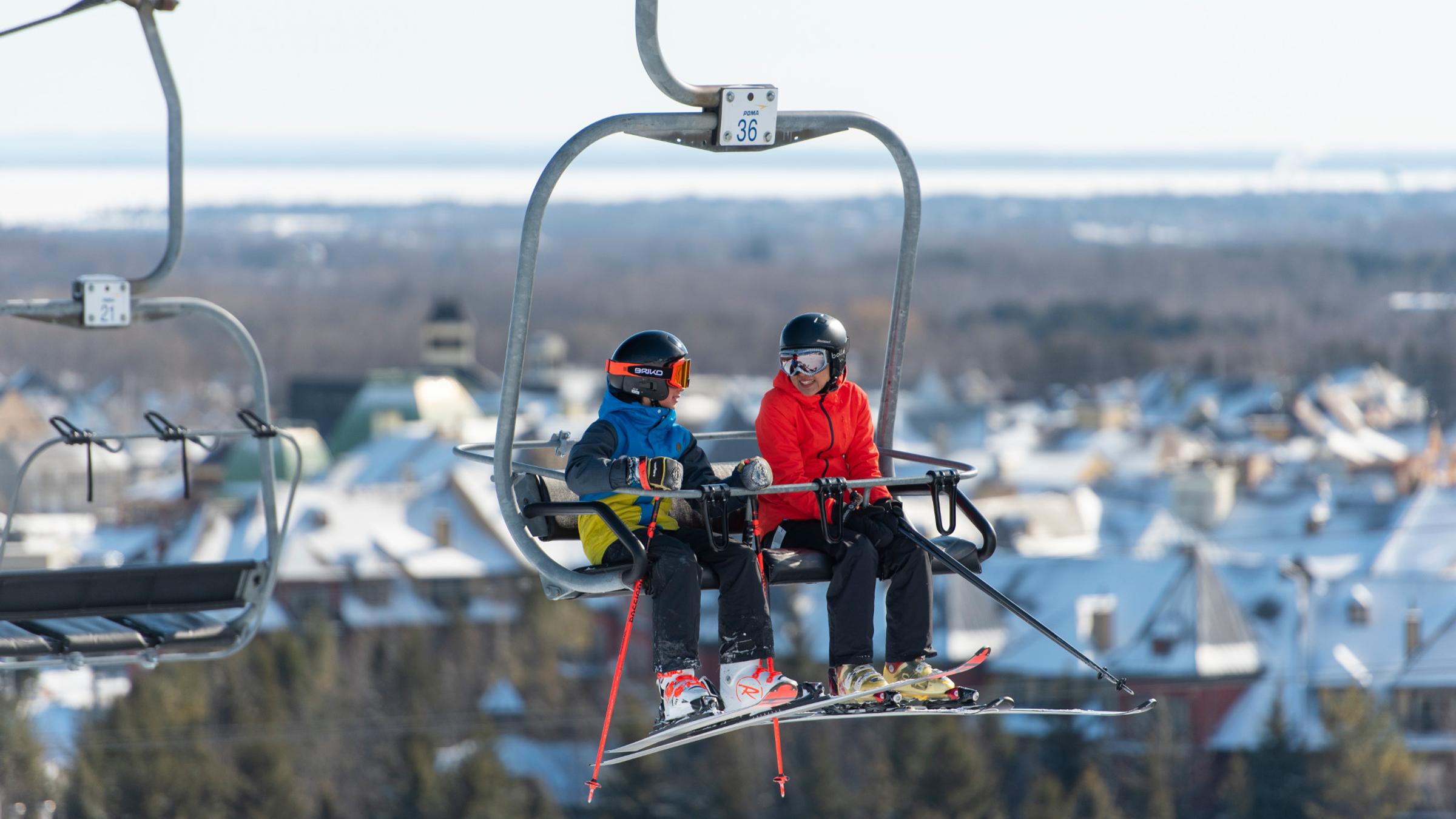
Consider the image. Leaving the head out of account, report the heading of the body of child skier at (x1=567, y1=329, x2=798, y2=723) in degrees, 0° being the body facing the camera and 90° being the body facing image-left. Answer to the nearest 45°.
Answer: approximately 315°

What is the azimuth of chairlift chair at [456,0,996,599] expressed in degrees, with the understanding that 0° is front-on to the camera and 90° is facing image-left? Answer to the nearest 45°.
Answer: approximately 315°

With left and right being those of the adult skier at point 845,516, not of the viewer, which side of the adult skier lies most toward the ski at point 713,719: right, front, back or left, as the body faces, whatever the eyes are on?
right

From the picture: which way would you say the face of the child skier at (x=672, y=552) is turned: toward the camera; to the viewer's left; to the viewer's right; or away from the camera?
to the viewer's right
